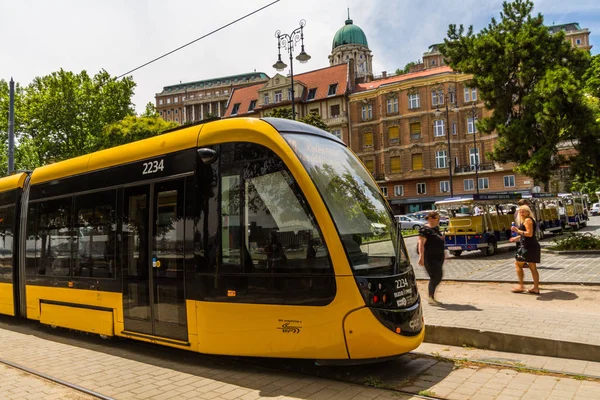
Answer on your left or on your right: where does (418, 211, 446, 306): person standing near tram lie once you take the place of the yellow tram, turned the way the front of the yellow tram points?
on your left

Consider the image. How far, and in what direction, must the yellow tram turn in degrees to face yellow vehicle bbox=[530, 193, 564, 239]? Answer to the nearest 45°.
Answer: approximately 90° to its left

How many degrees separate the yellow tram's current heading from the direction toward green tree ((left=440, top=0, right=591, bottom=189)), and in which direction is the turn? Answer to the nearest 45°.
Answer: approximately 90° to its left

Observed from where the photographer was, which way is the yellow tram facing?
facing the viewer and to the right of the viewer

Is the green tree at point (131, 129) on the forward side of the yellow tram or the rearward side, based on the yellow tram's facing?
on the rearward side

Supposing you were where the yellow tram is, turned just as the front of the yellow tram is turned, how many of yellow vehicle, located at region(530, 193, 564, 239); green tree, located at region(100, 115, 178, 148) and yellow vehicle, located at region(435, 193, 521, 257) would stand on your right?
0

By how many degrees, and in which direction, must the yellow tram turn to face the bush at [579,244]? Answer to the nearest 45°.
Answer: approximately 90° to its left

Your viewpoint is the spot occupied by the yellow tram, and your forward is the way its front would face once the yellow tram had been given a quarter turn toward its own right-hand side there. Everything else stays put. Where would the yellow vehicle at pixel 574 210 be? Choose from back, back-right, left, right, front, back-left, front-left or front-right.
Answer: back
